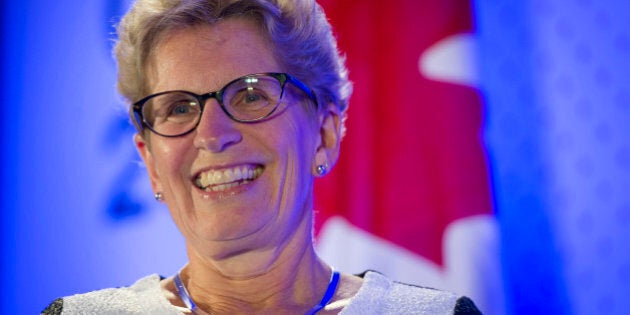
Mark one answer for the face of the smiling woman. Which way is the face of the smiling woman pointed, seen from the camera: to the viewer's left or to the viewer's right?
to the viewer's left

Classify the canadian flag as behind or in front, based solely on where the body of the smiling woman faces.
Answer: behind

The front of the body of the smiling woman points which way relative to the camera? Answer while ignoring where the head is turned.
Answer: toward the camera
